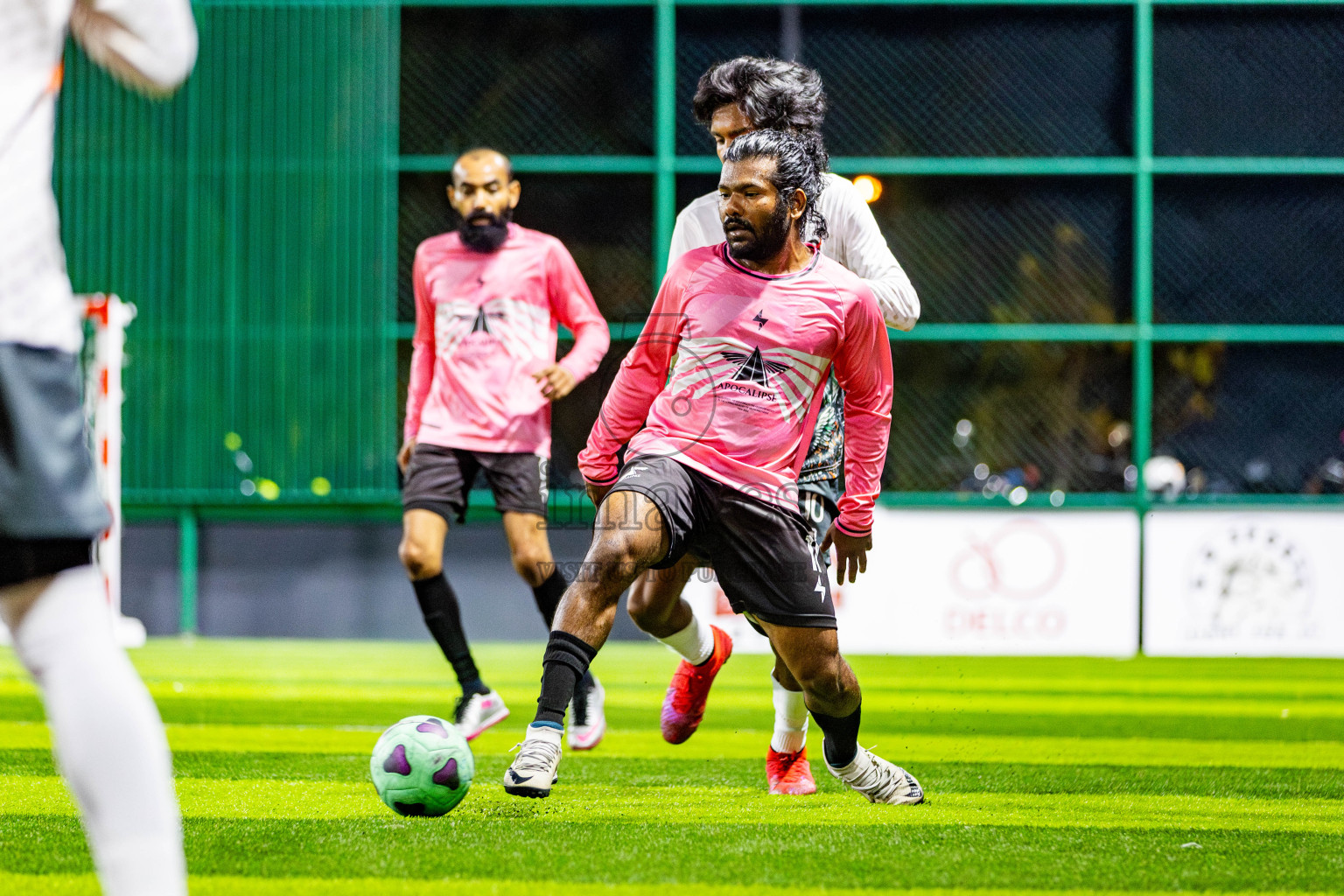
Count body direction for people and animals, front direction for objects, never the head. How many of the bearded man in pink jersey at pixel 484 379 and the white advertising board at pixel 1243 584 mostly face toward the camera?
2

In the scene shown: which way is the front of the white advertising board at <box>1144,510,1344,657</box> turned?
toward the camera

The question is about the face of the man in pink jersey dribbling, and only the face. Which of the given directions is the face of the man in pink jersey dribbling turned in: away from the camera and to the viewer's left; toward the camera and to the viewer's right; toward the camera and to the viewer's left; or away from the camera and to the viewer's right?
toward the camera and to the viewer's left

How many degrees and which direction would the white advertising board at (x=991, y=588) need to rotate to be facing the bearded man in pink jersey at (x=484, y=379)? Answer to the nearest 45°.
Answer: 0° — it already faces them

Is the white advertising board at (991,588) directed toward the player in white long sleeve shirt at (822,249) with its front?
yes

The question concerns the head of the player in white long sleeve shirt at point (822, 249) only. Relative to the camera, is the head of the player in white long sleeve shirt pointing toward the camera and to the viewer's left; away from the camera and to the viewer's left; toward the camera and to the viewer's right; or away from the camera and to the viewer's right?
toward the camera and to the viewer's left

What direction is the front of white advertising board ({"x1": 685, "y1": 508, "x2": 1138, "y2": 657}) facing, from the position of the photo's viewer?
facing the viewer

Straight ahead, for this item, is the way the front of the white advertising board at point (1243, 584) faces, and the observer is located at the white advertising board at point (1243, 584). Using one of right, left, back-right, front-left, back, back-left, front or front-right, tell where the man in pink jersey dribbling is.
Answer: front
